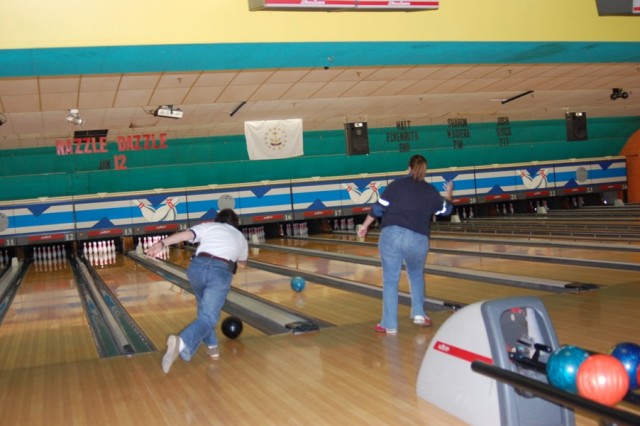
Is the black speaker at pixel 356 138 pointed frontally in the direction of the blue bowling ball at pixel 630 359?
yes

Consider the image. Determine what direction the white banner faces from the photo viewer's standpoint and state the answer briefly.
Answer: facing the viewer

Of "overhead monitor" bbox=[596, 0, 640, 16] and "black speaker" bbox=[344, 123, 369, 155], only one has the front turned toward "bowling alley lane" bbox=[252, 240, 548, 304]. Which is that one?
the black speaker

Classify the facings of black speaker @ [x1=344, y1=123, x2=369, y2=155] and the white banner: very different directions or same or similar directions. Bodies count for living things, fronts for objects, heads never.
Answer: same or similar directions

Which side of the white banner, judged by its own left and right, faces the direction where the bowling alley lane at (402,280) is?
front

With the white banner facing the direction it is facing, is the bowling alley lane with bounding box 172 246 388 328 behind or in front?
in front

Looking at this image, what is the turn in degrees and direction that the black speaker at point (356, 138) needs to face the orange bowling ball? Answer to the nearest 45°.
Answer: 0° — it already faces it

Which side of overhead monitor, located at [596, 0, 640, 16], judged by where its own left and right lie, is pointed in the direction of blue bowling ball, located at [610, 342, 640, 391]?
front

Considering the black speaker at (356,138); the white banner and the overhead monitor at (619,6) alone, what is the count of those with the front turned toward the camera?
3

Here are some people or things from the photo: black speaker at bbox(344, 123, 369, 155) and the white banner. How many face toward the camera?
2

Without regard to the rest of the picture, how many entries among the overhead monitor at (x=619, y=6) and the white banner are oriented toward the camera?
2

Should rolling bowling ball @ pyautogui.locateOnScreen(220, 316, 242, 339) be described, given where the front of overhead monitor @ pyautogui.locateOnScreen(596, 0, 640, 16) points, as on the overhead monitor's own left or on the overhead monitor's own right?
on the overhead monitor's own right

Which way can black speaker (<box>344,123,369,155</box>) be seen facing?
toward the camera

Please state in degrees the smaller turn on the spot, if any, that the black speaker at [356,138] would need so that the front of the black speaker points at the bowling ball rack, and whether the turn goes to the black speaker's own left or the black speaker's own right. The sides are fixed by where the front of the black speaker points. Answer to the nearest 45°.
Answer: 0° — it already faces it

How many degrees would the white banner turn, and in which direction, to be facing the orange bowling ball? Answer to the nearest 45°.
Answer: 0° — it already faces it

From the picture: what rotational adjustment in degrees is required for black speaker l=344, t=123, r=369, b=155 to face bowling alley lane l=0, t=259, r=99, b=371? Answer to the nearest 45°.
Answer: approximately 45° to its right

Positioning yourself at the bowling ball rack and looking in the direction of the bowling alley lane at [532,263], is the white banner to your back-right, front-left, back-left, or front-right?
front-left
